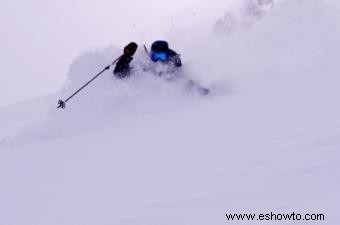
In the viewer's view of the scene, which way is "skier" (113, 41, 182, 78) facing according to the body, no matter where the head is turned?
toward the camera
